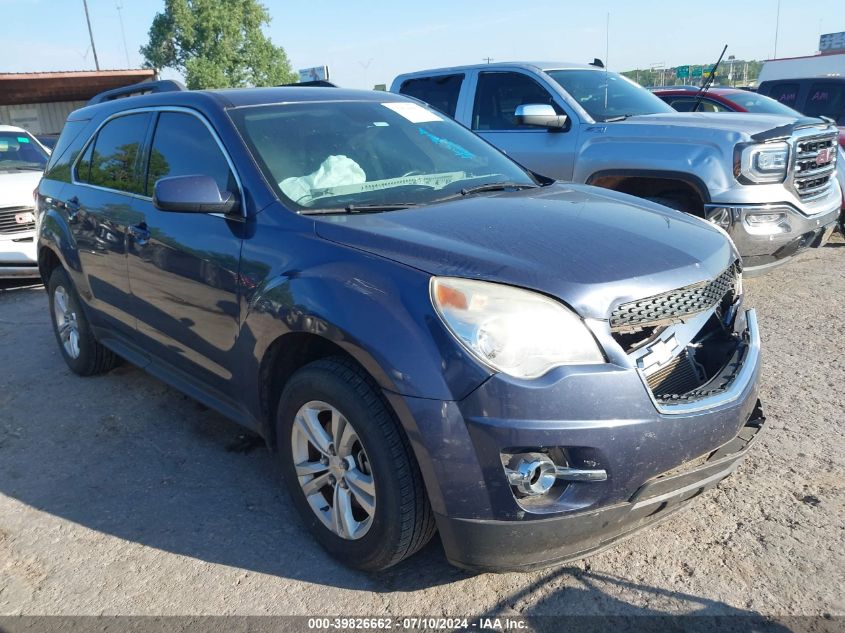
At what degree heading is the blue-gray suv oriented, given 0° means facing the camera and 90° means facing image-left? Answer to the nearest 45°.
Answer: approximately 315°

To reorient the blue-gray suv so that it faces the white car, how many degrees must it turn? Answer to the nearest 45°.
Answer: approximately 180°

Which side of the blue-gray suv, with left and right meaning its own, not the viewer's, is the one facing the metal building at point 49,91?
back

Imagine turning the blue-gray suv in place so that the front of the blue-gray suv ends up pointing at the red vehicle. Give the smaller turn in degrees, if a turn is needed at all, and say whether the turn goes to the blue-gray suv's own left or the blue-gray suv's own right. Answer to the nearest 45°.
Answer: approximately 90° to the blue-gray suv's own left

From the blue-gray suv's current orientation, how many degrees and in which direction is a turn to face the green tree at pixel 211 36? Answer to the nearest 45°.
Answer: approximately 135° to its left
